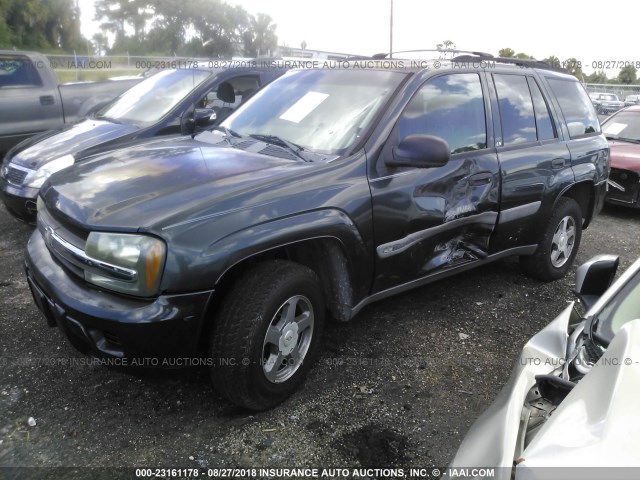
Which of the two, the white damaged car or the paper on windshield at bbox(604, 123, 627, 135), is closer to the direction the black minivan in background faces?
the white damaged car

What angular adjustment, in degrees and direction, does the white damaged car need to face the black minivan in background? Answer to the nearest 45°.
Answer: approximately 90° to its right

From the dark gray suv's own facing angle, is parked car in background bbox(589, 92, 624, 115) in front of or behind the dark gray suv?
behind

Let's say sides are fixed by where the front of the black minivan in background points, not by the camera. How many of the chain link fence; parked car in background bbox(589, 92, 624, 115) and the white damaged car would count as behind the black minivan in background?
2

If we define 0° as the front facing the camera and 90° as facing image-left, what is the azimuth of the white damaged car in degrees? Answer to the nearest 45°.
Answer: approximately 45°

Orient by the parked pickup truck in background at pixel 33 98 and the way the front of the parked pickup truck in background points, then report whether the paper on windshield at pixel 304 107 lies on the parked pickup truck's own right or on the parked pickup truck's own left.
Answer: on the parked pickup truck's own left

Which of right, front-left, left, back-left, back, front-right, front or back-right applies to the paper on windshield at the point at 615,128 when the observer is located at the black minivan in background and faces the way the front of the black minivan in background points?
back-left

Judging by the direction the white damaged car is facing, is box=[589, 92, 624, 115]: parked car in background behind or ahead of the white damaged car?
behind

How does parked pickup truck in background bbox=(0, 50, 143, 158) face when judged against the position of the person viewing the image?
facing to the left of the viewer
